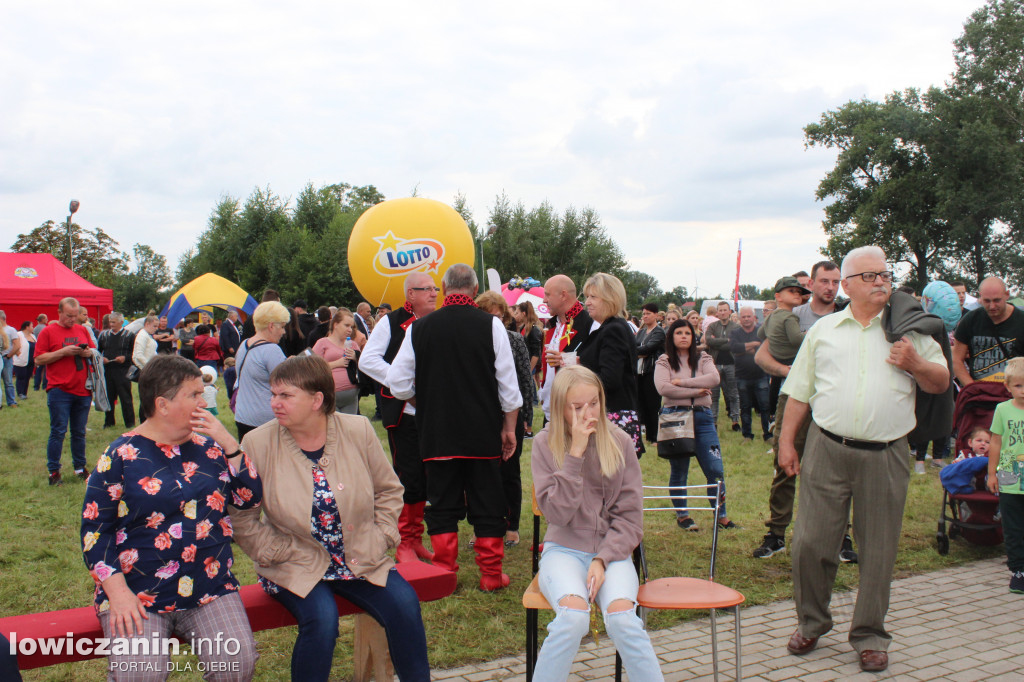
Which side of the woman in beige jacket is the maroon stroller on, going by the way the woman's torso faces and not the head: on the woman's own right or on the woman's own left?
on the woman's own left

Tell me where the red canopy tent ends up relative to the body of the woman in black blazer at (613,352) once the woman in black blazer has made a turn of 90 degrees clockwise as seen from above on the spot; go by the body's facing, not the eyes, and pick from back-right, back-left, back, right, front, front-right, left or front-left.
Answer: front-left

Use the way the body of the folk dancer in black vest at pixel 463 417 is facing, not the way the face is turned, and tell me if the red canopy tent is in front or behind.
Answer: in front

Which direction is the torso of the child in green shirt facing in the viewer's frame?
toward the camera

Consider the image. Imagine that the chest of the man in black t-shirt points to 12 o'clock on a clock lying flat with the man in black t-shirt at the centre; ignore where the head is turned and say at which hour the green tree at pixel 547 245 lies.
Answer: The green tree is roughly at 5 o'clock from the man in black t-shirt.

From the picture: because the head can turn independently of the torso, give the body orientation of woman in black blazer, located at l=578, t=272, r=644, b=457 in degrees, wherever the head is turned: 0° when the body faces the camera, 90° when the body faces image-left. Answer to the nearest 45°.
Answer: approximately 90°

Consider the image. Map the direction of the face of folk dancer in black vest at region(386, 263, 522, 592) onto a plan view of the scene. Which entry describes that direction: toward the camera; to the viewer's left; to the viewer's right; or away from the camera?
away from the camera

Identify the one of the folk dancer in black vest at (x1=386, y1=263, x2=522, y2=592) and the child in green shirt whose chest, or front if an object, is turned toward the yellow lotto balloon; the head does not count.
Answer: the folk dancer in black vest

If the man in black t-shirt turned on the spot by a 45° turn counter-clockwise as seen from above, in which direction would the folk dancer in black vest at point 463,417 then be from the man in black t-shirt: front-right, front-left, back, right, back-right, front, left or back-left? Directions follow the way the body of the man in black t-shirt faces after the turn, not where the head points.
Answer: right

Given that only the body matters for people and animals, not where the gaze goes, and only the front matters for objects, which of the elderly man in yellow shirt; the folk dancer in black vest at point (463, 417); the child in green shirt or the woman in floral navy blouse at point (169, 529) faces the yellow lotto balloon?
the folk dancer in black vest

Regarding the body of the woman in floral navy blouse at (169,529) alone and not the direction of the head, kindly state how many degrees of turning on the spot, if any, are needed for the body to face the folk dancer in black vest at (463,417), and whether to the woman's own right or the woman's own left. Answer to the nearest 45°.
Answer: approximately 90° to the woman's own left

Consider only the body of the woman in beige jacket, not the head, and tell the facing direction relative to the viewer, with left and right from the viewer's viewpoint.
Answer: facing the viewer

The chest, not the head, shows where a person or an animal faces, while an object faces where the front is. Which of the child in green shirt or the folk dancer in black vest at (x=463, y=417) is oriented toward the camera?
the child in green shirt

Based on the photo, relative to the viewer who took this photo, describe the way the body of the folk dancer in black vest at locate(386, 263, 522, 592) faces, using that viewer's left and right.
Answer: facing away from the viewer

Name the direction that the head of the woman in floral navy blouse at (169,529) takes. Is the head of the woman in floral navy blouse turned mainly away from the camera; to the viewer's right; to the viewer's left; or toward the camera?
to the viewer's right
